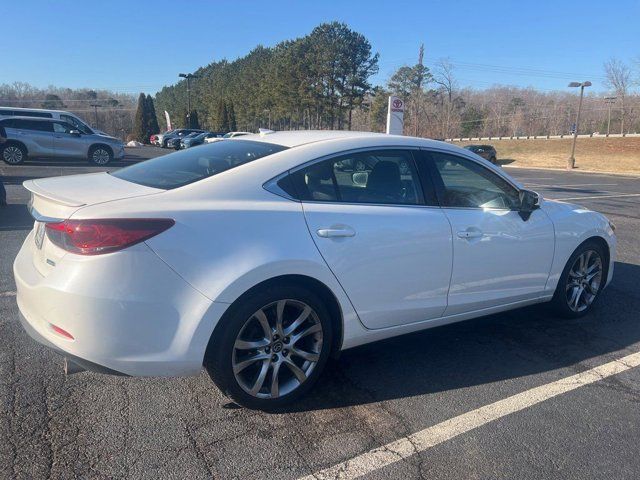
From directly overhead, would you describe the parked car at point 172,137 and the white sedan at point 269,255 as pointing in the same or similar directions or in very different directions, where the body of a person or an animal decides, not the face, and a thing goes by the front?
very different directions

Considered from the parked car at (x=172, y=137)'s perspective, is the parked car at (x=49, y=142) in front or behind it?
in front

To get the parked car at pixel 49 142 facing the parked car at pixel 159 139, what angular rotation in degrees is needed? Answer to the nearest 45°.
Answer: approximately 90° to its left

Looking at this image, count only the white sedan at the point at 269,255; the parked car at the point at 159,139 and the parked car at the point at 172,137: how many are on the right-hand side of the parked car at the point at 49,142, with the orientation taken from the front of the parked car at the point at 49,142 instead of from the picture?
1

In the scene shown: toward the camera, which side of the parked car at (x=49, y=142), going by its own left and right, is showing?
right

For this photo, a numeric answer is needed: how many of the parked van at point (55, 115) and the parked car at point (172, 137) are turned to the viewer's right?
1

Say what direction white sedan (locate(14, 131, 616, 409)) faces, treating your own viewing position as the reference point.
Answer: facing away from the viewer and to the right of the viewer

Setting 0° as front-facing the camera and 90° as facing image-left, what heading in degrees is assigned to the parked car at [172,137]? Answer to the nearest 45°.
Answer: approximately 45°

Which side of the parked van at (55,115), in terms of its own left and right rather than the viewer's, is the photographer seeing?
right

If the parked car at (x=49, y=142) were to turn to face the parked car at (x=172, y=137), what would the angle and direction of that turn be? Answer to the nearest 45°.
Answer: approximately 90° to its left
